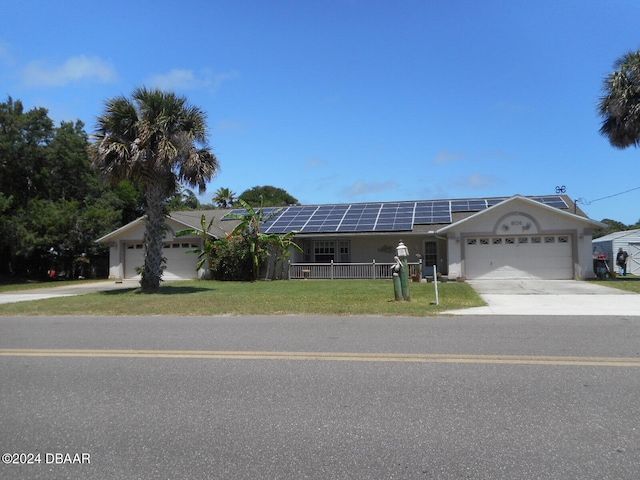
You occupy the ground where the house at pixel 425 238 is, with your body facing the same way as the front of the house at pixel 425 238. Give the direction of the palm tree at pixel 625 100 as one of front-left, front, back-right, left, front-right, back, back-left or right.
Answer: front-left

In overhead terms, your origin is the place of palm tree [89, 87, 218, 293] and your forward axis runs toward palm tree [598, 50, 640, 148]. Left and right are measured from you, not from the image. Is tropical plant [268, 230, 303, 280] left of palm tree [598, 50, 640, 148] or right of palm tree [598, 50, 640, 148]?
left

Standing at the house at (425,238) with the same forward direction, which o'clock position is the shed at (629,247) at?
the shed at (629,247) is roughly at 8 o'clock from the house at (425,238).

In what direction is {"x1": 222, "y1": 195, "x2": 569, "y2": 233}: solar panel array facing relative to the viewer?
toward the camera

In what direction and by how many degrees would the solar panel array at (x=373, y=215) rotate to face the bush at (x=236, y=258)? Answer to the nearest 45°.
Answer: approximately 45° to its right

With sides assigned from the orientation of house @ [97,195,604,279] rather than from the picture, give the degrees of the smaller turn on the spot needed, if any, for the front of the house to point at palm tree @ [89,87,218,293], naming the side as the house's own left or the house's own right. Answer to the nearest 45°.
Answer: approximately 45° to the house's own right

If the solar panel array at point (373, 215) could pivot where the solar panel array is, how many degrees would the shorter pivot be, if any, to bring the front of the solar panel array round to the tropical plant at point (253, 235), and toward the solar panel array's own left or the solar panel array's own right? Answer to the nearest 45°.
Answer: approximately 45° to the solar panel array's own right

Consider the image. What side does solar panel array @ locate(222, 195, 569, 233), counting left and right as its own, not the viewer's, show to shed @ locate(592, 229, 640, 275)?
left

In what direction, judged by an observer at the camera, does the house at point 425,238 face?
facing the viewer

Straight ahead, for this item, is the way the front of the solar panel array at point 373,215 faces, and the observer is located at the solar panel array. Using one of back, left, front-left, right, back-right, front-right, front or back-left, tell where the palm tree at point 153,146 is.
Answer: front-right
